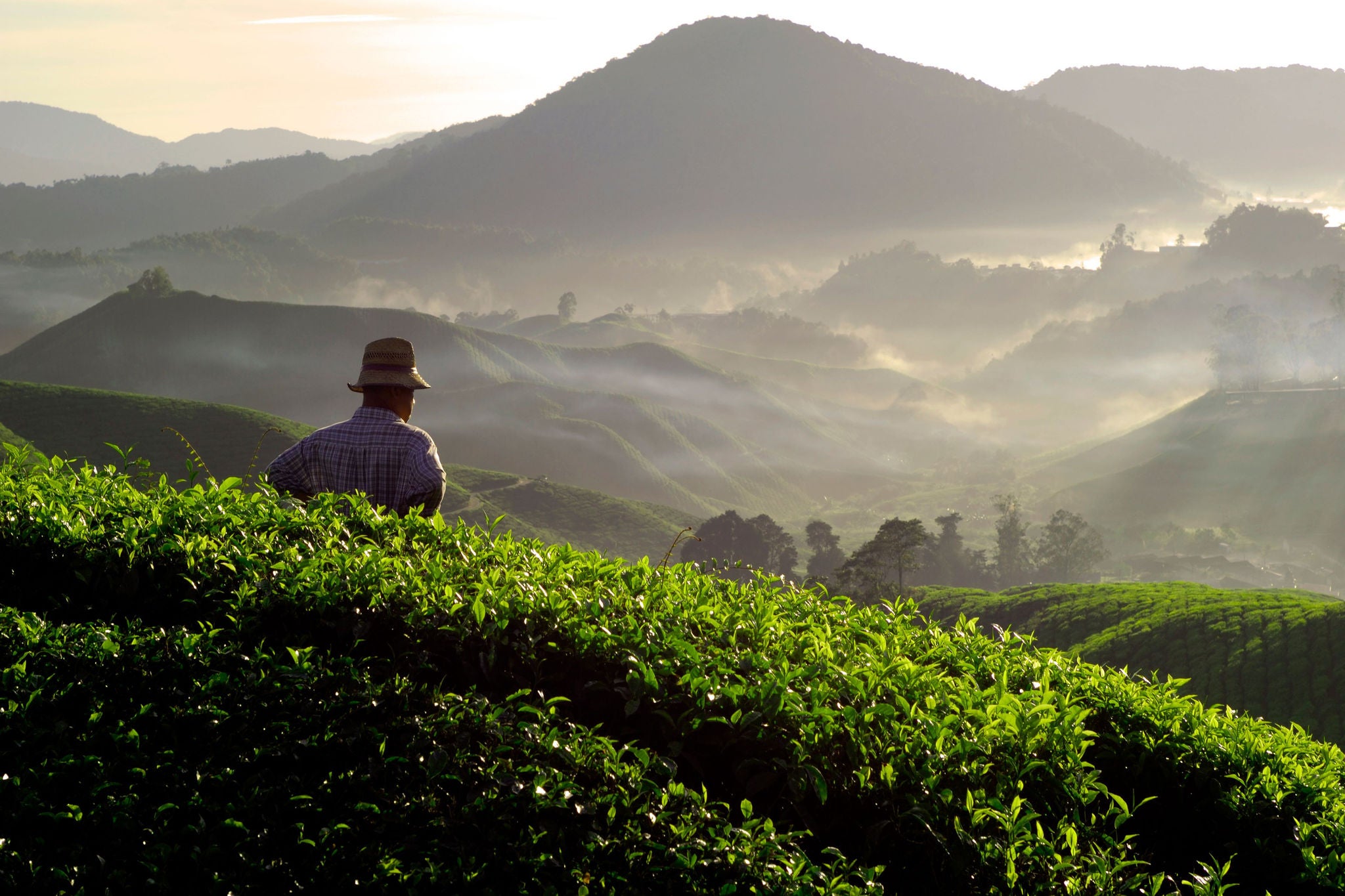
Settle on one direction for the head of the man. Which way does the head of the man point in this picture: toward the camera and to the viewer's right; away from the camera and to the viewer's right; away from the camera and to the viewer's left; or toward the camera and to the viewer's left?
away from the camera and to the viewer's right

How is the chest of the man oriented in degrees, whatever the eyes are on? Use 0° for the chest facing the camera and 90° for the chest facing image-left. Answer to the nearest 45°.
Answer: approximately 225°
